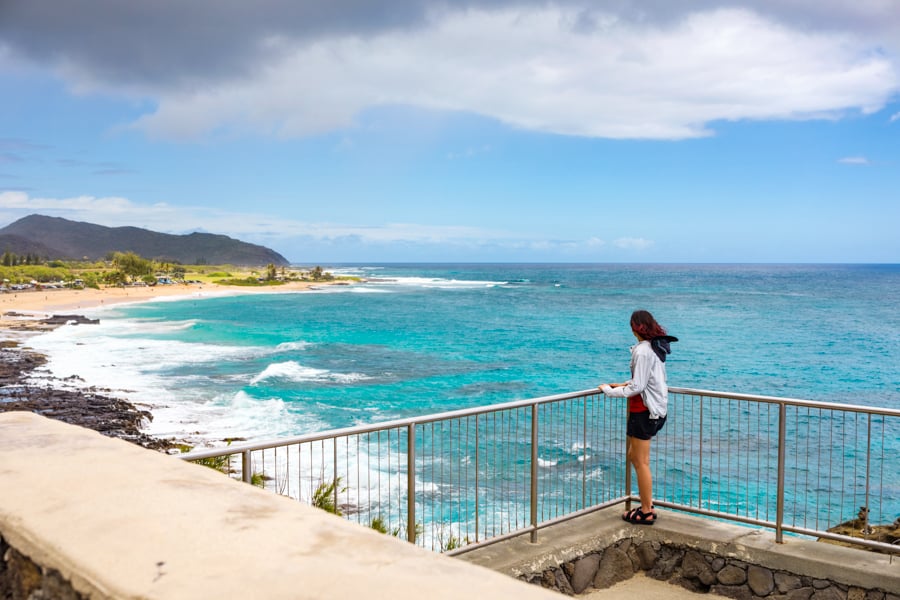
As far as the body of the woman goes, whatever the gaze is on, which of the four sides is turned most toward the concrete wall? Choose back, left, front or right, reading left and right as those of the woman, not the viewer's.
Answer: left

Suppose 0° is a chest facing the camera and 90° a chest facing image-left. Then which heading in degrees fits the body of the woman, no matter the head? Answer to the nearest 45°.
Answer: approximately 90°

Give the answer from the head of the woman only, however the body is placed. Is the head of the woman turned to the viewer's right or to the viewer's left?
to the viewer's left
